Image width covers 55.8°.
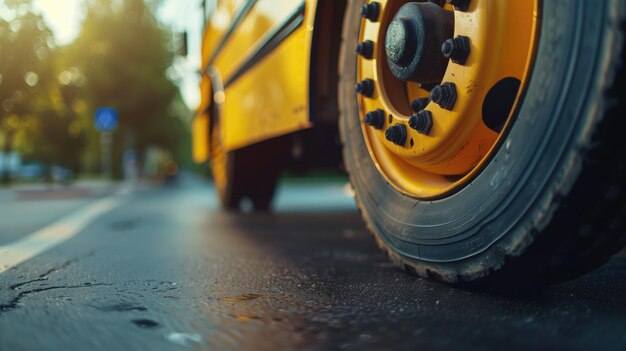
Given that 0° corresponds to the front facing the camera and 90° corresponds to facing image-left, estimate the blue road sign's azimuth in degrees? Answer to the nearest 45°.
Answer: approximately 0°

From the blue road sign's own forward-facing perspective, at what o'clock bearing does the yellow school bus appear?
The yellow school bus is roughly at 12 o'clock from the blue road sign.

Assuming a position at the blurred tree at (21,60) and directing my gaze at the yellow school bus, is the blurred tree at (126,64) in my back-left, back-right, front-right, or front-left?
back-left

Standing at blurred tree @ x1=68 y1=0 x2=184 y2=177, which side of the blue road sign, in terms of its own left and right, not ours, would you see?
back
